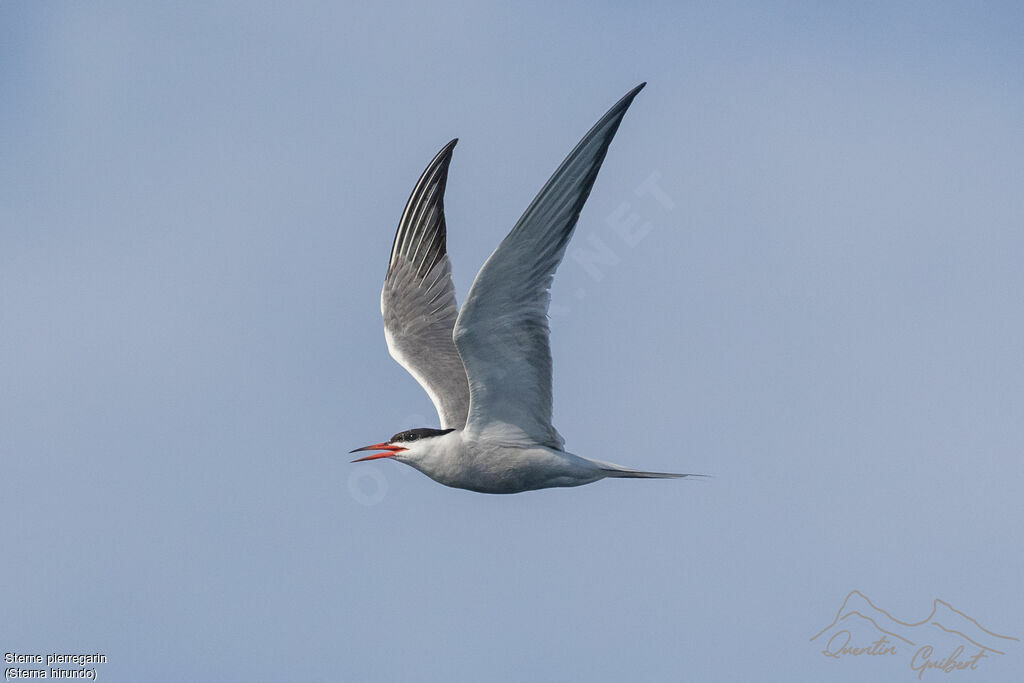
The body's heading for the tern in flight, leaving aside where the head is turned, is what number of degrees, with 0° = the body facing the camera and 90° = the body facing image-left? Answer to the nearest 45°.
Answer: approximately 90°
